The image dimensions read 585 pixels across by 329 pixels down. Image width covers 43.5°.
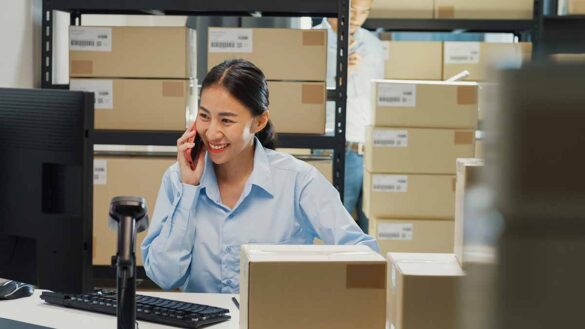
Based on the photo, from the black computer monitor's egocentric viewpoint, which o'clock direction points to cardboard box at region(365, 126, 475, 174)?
The cardboard box is roughly at 12 o'clock from the black computer monitor.

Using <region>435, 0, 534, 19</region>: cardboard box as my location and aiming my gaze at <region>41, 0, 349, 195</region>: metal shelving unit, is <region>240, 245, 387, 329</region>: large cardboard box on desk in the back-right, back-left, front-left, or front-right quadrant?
front-left

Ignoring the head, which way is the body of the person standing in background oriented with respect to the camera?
toward the camera

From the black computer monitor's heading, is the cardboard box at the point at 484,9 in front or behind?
in front

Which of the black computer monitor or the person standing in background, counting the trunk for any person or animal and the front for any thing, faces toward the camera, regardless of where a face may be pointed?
the person standing in background

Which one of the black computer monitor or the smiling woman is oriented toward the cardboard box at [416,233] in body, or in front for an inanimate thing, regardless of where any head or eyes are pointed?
the black computer monitor

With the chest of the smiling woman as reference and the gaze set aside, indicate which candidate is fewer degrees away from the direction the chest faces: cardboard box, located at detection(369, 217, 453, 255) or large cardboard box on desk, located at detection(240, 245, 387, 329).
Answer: the large cardboard box on desk

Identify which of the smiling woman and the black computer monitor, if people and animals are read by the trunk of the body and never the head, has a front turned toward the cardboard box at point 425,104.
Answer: the black computer monitor

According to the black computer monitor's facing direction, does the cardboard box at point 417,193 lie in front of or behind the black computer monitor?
in front

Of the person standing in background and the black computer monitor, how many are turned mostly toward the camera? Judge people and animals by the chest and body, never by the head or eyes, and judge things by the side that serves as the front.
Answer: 1

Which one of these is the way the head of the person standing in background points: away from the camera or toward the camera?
toward the camera

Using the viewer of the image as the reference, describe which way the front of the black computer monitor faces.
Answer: facing away from the viewer and to the right of the viewer

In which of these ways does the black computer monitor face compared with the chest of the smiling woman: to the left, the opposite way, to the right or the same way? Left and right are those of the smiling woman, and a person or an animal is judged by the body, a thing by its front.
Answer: the opposite way

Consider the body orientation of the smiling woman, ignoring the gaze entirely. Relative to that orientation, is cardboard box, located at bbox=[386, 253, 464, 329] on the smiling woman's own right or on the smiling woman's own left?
on the smiling woman's own left

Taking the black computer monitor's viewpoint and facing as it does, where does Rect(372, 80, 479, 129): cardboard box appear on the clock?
The cardboard box is roughly at 12 o'clock from the black computer monitor.
